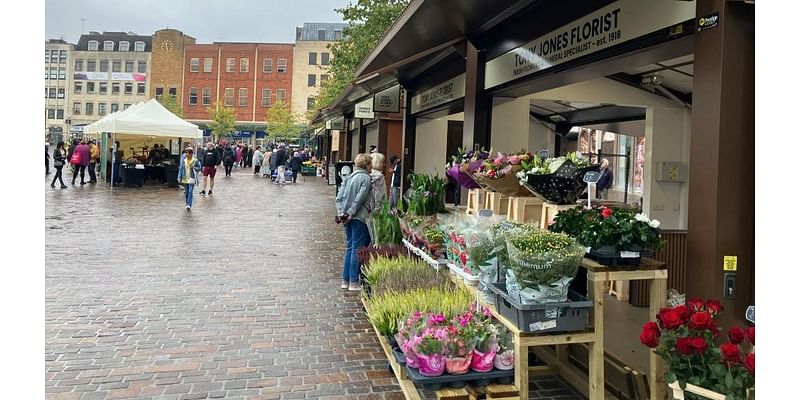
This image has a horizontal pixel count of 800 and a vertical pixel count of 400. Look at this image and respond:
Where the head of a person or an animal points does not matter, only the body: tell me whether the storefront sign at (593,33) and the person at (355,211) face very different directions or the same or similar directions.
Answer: very different directions

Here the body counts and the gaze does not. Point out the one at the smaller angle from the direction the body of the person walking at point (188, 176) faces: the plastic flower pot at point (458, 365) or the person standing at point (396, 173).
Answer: the plastic flower pot

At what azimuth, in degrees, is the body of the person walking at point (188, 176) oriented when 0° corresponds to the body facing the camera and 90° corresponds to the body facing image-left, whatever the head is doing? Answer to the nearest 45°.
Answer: approximately 0°

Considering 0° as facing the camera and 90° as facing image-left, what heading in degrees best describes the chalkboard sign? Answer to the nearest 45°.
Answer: approximately 0°

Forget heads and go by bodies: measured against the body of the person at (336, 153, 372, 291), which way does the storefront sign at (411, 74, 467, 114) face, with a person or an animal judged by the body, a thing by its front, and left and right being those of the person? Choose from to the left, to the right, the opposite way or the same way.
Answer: the opposite way

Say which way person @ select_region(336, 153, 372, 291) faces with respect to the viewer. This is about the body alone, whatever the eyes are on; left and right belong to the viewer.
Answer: facing away from the viewer and to the right of the viewer

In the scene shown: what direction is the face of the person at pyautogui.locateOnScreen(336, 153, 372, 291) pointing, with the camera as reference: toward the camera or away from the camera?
away from the camera

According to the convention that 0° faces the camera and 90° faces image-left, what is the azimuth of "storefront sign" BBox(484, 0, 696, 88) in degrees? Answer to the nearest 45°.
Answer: approximately 45°

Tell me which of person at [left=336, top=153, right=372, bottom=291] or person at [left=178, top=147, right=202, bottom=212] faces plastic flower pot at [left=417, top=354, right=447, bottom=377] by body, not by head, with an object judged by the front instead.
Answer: person at [left=178, top=147, right=202, bottom=212]
